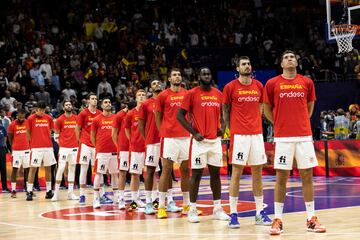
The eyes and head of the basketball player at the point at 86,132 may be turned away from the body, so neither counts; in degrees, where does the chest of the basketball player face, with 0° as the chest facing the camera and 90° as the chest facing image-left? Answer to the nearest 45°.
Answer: approximately 315°

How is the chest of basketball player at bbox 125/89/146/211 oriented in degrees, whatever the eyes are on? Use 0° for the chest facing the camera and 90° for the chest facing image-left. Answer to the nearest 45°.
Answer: approximately 315°

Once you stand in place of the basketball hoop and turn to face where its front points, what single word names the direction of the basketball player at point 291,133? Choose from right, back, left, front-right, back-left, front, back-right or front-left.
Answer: front-left

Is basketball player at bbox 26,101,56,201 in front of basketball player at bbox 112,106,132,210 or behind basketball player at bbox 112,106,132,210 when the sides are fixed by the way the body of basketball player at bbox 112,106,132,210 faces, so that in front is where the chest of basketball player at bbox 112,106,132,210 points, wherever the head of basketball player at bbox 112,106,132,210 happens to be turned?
behind

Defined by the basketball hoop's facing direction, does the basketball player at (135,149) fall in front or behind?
in front

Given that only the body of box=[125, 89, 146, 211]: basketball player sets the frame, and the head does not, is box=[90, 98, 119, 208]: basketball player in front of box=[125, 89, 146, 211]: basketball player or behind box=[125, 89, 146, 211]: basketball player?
behind

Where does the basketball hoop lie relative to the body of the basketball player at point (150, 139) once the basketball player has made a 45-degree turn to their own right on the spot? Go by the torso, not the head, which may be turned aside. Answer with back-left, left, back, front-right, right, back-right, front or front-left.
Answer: back-left

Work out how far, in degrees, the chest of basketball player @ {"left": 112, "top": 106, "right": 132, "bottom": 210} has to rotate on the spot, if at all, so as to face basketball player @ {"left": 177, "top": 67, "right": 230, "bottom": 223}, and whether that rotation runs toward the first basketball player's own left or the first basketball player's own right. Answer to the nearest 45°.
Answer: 0° — they already face them

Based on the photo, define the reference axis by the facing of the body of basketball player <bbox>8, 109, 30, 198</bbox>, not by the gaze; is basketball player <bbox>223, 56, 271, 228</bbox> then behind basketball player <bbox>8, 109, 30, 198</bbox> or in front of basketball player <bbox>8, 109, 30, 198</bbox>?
in front

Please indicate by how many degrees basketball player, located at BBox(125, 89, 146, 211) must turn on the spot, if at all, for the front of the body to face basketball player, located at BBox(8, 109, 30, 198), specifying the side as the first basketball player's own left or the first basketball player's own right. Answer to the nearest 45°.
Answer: approximately 180°
